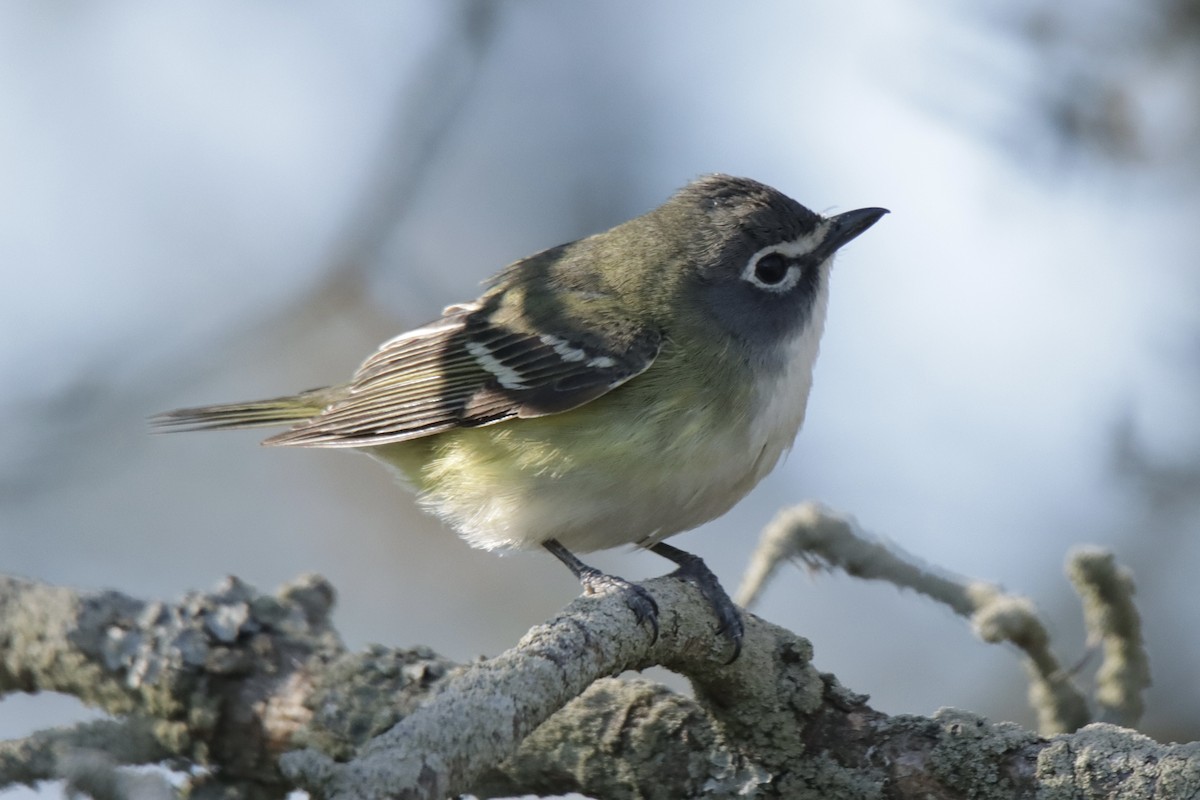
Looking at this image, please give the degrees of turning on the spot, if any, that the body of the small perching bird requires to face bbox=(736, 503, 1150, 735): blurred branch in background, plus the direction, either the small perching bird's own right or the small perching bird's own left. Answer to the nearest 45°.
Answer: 0° — it already faces it

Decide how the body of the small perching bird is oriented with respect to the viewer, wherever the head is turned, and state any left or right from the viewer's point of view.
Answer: facing to the right of the viewer
